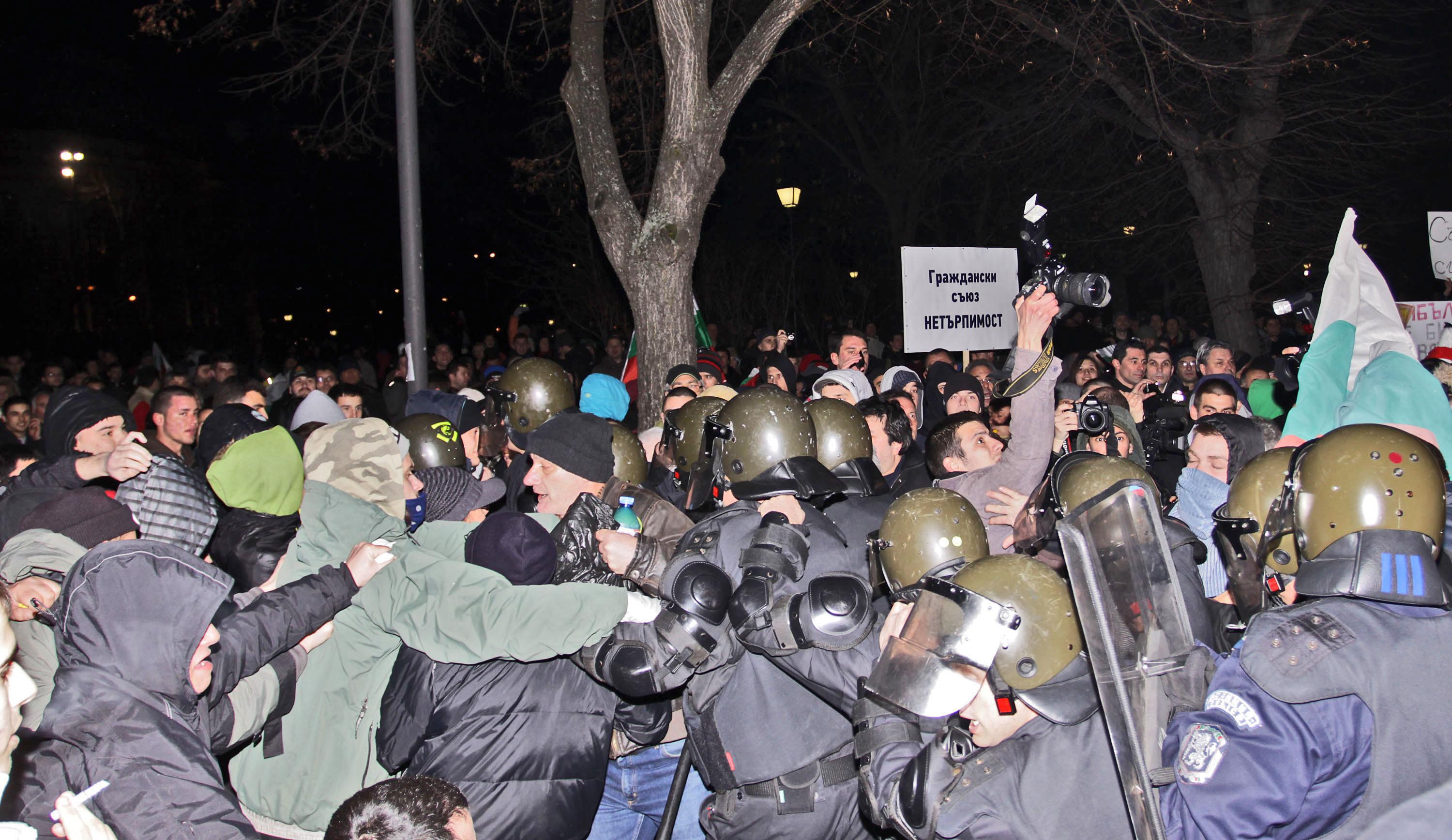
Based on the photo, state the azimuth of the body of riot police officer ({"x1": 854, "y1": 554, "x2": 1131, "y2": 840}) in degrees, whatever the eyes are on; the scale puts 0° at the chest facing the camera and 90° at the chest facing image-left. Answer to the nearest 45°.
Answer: approximately 90°

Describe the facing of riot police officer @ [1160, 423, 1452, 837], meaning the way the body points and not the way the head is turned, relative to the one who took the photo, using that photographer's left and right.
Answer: facing away from the viewer and to the left of the viewer

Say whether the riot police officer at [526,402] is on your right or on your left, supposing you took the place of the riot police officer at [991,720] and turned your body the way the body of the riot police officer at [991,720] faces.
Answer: on your right

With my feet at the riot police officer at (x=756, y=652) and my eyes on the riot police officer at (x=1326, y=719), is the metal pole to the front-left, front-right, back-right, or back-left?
back-left

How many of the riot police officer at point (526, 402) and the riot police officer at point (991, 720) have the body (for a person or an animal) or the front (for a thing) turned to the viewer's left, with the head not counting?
2

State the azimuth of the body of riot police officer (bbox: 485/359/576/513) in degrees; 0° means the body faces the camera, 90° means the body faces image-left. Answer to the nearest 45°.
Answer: approximately 90°

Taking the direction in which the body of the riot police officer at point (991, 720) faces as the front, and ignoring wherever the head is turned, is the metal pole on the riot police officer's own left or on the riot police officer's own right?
on the riot police officer's own right

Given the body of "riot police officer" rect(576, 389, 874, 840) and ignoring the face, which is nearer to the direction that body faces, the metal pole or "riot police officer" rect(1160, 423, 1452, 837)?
the metal pole

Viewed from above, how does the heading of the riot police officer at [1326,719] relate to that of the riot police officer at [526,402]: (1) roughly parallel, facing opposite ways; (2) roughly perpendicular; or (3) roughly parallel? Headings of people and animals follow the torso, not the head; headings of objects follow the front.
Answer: roughly perpendicular

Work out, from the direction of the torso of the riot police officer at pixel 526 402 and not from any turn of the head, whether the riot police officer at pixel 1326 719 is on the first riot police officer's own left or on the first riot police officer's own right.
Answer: on the first riot police officer's own left

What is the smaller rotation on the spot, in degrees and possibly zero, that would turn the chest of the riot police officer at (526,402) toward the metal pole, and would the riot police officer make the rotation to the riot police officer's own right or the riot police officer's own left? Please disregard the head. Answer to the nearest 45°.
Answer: approximately 90° to the riot police officer's own right
